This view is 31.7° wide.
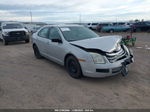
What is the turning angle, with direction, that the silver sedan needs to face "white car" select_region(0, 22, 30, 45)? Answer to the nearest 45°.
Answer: approximately 180°

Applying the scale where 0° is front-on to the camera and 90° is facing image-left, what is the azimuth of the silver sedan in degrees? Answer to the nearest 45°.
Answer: approximately 315°

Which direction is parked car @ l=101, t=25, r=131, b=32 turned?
to the viewer's left
